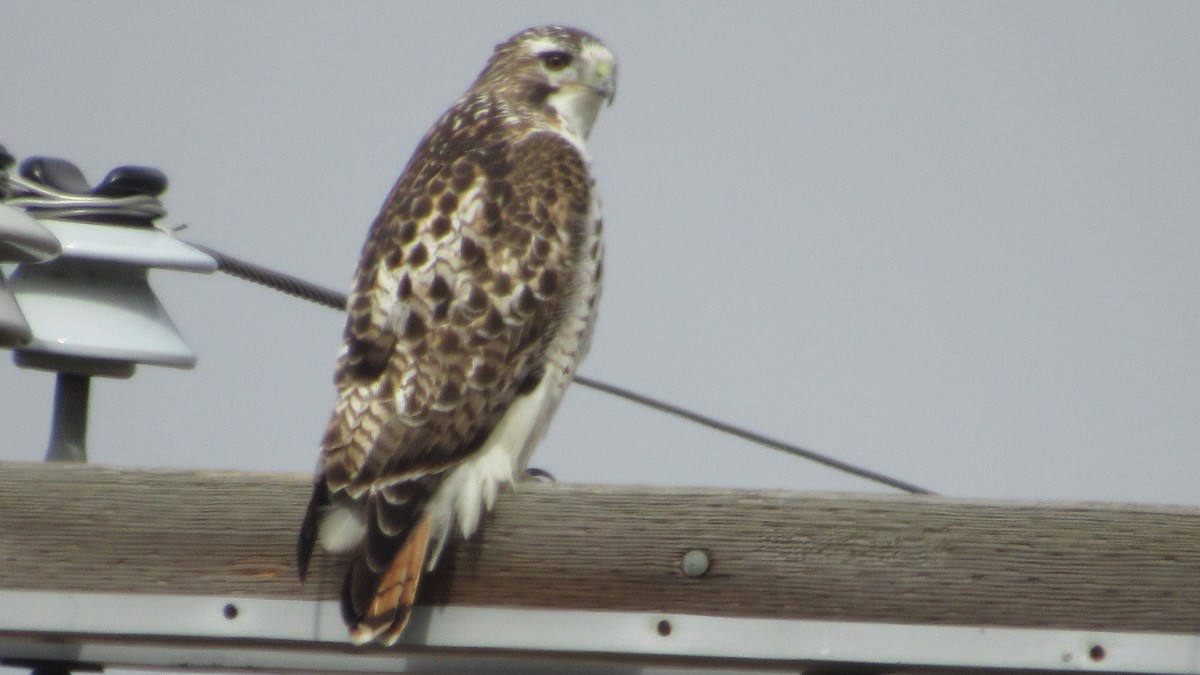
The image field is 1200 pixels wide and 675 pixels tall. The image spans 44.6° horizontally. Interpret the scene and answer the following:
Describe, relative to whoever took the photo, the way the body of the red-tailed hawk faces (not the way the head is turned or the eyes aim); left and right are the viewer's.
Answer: facing away from the viewer and to the right of the viewer
